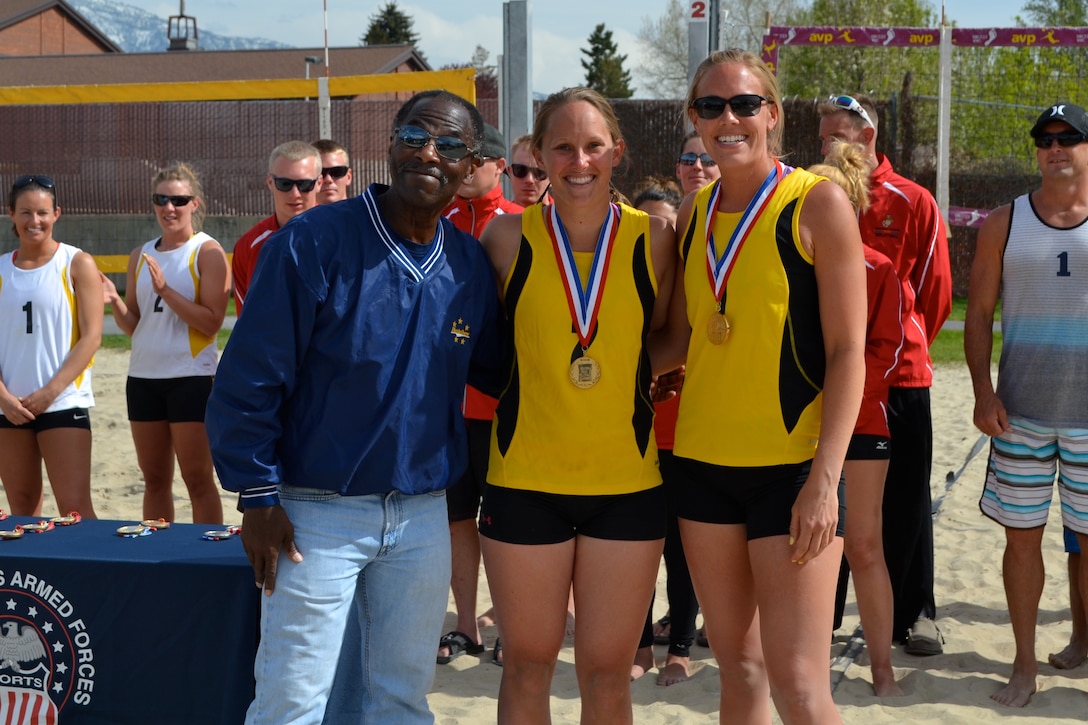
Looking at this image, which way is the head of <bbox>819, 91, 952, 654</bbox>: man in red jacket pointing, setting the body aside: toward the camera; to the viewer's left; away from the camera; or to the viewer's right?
to the viewer's left

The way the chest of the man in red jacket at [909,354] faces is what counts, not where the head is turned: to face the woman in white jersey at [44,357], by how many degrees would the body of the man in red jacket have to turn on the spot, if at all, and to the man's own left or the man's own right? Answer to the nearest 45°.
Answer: approximately 45° to the man's own right

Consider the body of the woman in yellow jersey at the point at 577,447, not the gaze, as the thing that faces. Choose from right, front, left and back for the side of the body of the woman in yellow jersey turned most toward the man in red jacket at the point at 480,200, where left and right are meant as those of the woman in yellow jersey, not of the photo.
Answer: back
